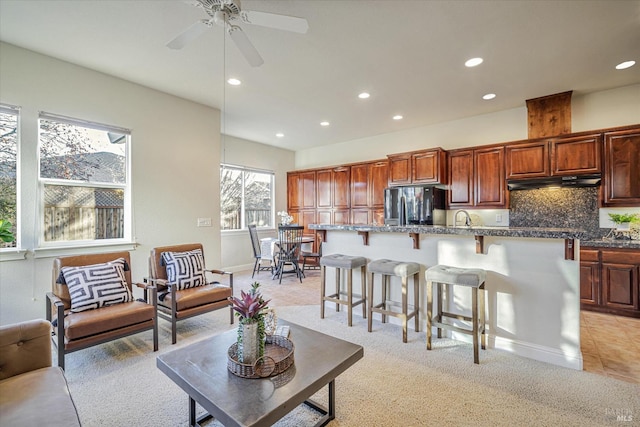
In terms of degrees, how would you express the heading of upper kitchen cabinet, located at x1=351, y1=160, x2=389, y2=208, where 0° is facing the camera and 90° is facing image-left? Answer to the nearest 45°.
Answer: approximately 45°

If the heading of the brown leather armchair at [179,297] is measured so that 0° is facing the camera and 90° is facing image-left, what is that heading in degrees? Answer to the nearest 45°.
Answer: approximately 315°

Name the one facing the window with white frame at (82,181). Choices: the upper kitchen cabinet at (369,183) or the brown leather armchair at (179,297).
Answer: the upper kitchen cabinet

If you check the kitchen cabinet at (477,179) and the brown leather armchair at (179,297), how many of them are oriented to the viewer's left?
0

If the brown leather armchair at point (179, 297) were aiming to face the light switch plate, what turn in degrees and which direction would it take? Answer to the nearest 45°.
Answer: approximately 135° to its left

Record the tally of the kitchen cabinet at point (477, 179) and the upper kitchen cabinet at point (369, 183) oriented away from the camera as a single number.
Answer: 0

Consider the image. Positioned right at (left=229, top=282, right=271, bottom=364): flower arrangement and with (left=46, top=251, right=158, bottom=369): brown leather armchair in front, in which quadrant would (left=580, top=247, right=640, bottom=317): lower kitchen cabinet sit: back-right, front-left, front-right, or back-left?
back-right

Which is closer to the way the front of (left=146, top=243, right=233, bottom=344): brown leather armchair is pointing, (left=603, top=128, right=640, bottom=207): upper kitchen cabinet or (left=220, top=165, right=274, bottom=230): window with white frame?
the upper kitchen cabinet

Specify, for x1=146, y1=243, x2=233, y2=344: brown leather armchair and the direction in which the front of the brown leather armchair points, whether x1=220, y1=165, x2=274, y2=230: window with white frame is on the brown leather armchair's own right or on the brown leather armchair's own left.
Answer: on the brown leather armchair's own left

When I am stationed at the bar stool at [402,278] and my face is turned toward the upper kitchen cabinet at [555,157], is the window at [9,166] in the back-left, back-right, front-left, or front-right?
back-left

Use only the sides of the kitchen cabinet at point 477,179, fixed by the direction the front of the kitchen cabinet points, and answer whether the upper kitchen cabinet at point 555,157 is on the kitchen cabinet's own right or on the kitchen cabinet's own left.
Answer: on the kitchen cabinet's own left

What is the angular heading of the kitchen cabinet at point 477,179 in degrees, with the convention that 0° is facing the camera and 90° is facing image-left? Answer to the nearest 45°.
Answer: approximately 0°

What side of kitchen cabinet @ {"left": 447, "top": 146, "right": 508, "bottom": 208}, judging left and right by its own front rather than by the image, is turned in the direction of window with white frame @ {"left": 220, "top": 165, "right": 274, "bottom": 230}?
right

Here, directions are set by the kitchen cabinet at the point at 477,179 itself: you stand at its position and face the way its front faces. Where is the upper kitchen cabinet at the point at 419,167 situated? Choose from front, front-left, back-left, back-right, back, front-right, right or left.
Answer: right

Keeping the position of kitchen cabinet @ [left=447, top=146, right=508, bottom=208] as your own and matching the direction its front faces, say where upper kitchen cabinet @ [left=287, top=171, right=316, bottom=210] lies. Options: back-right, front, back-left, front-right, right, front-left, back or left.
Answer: right

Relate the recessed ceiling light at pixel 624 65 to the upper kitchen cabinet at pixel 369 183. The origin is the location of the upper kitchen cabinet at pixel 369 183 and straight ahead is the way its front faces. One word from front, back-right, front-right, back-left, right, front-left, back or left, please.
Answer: left
